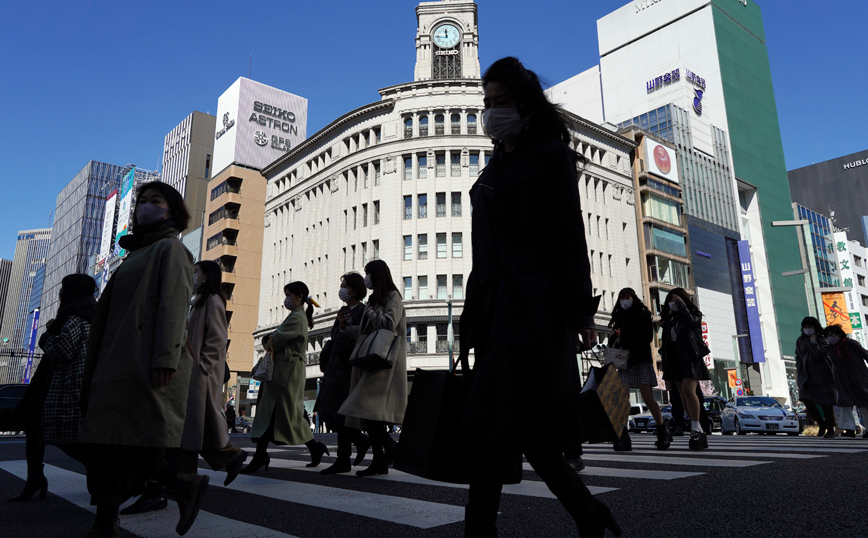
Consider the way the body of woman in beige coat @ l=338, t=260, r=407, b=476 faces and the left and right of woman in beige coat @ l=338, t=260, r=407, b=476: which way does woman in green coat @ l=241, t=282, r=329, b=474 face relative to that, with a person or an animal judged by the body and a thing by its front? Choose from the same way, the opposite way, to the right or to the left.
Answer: the same way

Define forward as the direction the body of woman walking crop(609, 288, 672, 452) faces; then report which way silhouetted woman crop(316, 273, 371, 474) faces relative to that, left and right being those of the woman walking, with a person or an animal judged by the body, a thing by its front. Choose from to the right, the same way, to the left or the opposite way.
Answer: the same way

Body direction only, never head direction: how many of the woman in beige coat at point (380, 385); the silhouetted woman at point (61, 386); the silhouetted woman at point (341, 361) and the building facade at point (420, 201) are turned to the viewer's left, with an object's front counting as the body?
3

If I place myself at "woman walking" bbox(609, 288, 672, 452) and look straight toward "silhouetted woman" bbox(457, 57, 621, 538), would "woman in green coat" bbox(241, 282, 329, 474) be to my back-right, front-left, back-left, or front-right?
front-right

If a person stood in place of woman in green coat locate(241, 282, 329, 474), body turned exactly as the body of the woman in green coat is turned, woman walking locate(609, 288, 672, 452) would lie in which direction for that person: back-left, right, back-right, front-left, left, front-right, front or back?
back

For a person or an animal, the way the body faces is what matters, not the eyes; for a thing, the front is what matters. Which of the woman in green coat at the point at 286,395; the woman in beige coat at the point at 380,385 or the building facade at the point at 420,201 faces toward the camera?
the building facade

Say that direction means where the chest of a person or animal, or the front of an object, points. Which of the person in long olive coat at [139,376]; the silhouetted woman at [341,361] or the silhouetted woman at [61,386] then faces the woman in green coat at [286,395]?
the silhouetted woman at [341,361]

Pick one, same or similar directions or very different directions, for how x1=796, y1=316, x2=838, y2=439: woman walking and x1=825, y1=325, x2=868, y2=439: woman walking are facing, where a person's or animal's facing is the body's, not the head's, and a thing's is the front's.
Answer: same or similar directions

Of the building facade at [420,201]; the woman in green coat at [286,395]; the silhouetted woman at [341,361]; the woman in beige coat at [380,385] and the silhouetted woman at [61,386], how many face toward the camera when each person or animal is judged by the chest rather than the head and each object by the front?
1

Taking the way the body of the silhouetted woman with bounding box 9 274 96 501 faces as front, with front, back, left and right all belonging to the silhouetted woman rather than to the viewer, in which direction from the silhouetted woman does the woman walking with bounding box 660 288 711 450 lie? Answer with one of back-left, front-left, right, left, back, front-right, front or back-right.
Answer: back

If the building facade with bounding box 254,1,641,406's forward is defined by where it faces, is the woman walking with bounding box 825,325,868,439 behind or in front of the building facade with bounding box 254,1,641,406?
in front

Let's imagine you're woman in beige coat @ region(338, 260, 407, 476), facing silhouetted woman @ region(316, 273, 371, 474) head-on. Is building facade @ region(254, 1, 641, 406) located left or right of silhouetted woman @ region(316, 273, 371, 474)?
right

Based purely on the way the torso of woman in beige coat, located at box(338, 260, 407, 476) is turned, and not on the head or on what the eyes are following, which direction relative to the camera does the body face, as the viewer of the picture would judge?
to the viewer's left

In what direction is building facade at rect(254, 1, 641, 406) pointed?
toward the camera

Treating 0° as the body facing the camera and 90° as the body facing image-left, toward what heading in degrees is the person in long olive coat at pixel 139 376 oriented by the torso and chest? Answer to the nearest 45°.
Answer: approximately 45°

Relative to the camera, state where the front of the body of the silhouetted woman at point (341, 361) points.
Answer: to the viewer's left

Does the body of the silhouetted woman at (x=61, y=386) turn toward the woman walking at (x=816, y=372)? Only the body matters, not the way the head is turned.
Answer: no

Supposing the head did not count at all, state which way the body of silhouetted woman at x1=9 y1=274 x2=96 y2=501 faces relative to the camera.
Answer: to the viewer's left

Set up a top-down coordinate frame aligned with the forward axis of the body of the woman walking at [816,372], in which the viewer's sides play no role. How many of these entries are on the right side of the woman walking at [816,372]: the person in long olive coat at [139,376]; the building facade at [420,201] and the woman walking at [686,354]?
1

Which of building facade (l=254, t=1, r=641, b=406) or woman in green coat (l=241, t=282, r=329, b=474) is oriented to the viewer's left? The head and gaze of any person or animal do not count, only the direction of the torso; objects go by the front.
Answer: the woman in green coat

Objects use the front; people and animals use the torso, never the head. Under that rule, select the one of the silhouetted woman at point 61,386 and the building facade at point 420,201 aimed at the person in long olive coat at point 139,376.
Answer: the building facade

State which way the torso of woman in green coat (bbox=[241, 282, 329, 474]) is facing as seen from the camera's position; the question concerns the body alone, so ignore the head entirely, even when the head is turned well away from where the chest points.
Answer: to the viewer's left

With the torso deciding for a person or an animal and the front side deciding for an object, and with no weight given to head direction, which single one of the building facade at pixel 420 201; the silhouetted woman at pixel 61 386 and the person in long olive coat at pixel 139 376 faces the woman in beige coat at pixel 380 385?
the building facade
